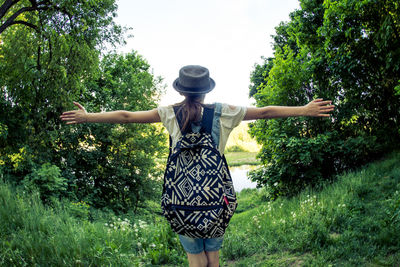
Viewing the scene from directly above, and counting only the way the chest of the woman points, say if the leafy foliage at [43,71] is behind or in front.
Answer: in front

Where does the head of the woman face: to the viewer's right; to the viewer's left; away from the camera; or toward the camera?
away from the camera

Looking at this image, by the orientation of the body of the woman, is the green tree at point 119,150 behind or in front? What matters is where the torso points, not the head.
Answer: in front

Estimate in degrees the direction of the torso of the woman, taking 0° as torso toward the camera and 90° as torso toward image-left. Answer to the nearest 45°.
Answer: approximately 180°
